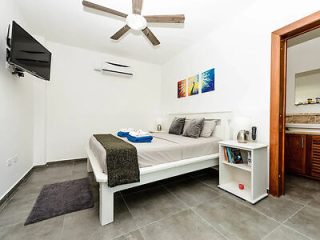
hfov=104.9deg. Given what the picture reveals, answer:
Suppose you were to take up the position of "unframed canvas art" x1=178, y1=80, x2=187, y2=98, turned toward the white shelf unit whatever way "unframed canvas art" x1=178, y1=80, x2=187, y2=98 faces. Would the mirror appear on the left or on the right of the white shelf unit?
left

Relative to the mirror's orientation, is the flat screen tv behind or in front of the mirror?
in front

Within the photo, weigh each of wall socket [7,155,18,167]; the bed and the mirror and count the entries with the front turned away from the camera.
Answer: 0

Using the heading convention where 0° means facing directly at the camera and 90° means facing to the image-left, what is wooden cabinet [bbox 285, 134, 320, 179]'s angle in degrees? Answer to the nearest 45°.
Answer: approximately 45°

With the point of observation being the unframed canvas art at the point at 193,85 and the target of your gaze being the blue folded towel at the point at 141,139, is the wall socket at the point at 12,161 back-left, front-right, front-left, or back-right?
front-right

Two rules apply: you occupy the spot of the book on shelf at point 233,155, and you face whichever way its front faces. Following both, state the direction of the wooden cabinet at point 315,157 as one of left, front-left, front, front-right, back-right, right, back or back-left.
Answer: back

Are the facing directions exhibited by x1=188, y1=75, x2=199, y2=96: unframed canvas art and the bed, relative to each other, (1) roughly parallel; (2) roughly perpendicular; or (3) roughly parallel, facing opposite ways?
roughly parallel

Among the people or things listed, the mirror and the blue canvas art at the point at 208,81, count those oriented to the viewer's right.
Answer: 0

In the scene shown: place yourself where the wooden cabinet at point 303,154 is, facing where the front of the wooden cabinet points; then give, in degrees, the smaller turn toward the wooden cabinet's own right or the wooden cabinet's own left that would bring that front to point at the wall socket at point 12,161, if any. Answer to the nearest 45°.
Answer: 0° — it already faces it

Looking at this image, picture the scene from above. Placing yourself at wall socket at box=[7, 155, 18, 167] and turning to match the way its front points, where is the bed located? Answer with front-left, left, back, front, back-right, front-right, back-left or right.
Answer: front

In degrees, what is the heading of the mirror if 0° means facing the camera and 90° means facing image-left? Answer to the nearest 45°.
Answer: approximately 45°

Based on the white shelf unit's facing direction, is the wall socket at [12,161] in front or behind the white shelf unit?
in front

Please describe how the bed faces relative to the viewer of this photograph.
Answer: facing the viewer and to the left of the viewer

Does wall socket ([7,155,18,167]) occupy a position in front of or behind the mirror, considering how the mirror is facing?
in front
